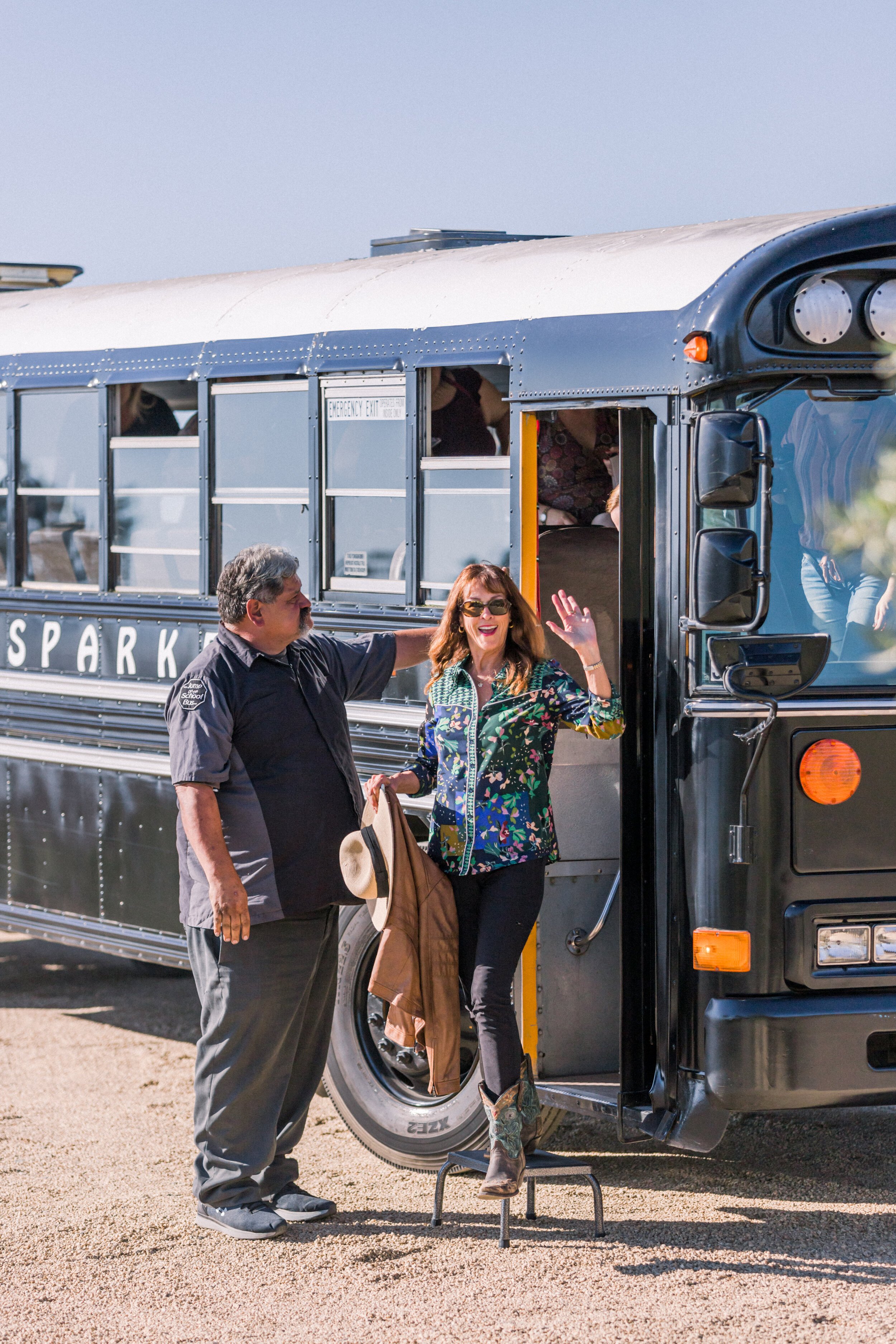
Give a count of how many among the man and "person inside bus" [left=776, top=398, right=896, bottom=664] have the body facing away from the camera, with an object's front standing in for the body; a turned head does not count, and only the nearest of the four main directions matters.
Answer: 0

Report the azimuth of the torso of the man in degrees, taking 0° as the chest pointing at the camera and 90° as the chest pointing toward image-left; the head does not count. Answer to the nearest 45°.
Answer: approximately 315°

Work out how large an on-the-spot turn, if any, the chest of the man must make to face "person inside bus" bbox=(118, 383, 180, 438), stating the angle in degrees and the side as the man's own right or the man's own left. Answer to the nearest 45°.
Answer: approximately 135° to the man's own left

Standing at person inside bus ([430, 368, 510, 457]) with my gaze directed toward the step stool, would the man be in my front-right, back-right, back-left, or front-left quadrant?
front-right

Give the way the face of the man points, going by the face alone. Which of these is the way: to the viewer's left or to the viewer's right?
to the viewer's right

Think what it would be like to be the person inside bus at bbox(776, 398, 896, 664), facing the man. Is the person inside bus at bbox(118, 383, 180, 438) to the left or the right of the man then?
right

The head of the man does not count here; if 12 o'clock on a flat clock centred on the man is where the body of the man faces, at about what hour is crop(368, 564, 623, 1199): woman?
The woman is roughly at 11 o'clock from the man.

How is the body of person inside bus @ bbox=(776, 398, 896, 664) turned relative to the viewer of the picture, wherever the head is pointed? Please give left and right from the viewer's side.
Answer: facing the viewer

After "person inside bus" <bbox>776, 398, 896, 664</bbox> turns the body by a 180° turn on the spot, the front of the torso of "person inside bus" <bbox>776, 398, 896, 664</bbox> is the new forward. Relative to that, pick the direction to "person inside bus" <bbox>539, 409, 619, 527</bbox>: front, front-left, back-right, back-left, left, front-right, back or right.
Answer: front-left

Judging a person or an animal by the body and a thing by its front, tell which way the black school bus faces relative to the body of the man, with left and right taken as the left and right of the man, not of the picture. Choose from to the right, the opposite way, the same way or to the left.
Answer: the same way

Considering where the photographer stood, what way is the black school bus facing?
facing the viewer and to the right of the viewer
